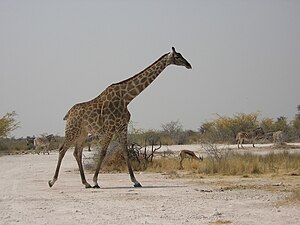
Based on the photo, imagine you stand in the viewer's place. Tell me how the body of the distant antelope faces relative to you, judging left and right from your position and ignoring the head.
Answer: facing to the right of the viewer

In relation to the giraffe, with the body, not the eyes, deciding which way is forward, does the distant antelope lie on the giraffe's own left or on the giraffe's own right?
on the giraffe's own left

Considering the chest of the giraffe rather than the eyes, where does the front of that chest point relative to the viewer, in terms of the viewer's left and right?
facing to the right of the viewer

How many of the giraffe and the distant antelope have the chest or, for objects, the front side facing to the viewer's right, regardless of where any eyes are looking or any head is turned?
2

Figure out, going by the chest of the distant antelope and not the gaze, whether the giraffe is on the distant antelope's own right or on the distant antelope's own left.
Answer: on the distant antelope's own right
